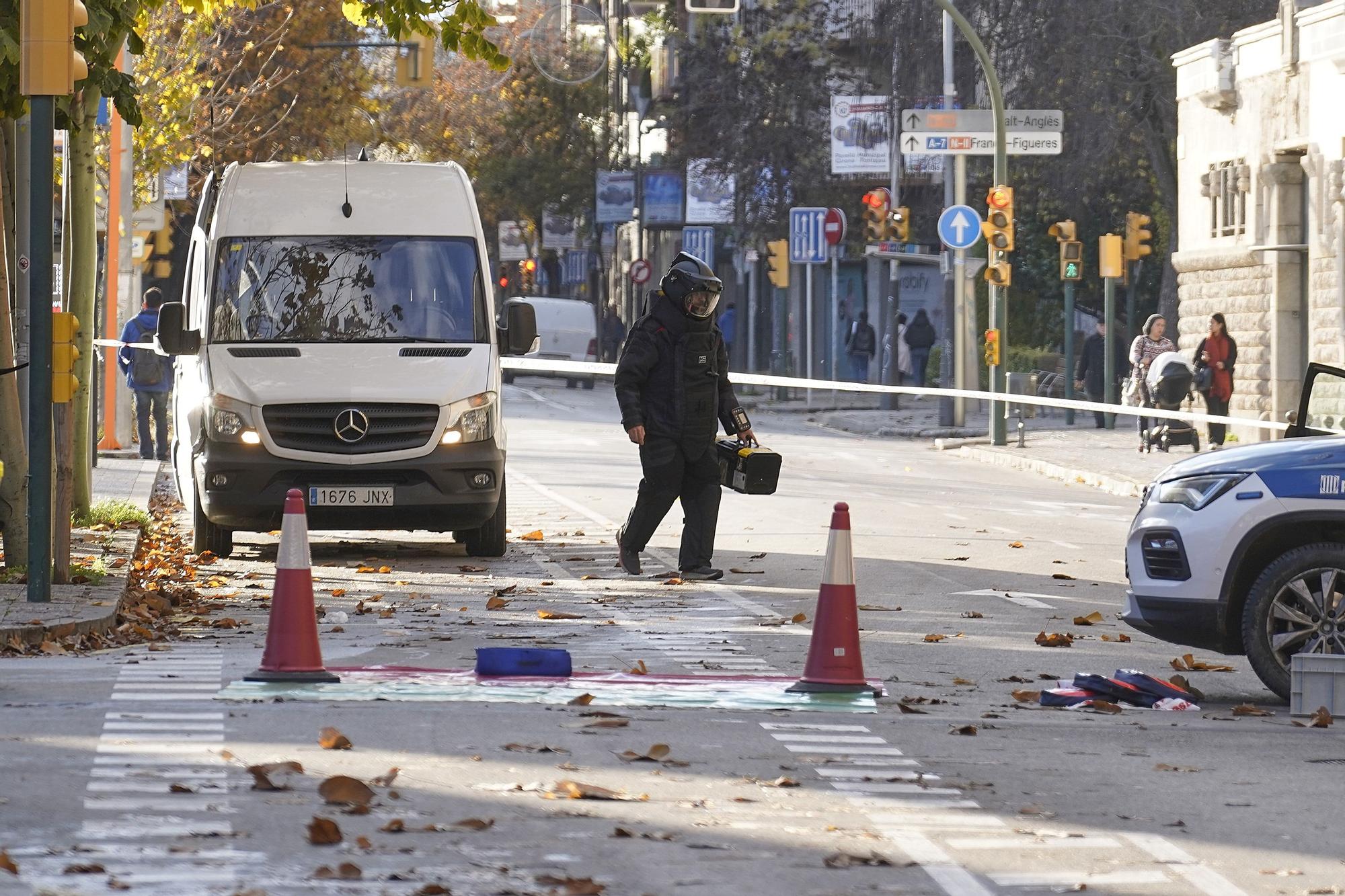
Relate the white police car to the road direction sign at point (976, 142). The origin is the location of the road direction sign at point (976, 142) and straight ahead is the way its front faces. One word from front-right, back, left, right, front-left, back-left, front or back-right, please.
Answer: front

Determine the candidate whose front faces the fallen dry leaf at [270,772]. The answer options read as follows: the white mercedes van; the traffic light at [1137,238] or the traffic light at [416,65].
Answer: the white mercedes van

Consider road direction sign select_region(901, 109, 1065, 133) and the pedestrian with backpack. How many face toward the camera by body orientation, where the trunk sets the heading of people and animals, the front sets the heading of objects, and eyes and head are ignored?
1

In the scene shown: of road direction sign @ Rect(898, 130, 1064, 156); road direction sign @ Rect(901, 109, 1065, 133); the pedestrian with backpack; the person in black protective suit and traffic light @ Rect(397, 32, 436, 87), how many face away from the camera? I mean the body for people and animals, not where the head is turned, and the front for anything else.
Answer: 2

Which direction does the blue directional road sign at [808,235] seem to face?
toward the camera

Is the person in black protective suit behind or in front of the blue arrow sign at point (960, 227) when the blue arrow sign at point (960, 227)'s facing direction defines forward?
in front

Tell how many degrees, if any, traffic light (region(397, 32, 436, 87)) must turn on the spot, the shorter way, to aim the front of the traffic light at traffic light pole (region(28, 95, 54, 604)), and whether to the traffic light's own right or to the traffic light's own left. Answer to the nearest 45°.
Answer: approximately 180°

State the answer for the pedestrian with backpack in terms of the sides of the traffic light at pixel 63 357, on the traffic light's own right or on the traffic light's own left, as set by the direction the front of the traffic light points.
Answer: on the traffic light's own left

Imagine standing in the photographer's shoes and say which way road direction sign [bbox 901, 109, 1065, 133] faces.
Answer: facing the viewer

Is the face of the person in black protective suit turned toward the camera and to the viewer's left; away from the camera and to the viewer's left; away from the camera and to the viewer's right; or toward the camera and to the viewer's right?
toward the camera and to the viewer's right

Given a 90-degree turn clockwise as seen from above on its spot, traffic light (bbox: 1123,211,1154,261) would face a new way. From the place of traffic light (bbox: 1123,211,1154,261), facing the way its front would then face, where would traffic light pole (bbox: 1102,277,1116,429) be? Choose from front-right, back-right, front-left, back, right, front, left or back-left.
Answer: front
